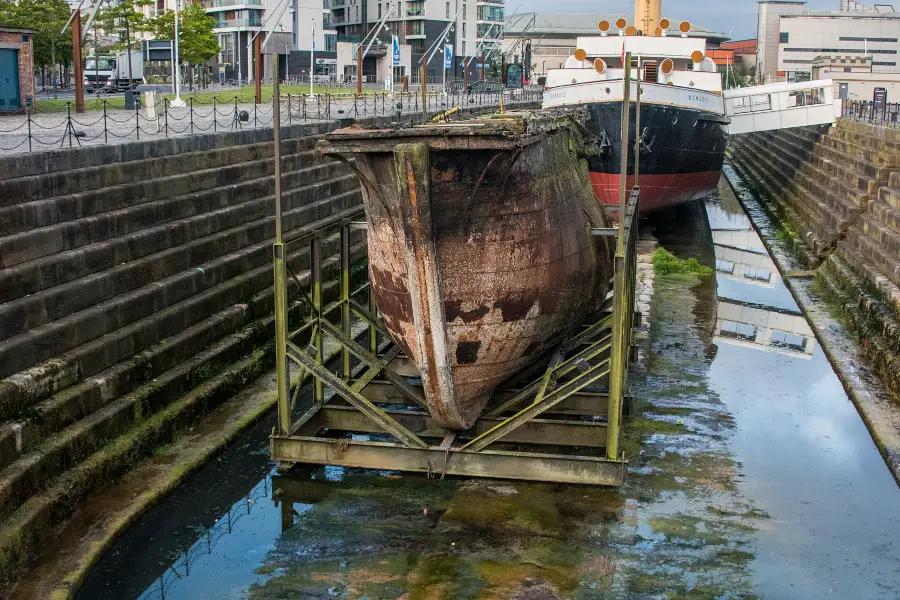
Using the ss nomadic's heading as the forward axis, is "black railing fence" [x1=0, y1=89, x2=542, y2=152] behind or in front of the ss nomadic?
in front

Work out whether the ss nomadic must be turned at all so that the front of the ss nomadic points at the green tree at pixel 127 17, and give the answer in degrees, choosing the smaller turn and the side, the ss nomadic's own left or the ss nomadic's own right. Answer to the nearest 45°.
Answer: approximately 135° to the ss nomadic's own right

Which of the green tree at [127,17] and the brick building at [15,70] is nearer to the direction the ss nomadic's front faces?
the brick building

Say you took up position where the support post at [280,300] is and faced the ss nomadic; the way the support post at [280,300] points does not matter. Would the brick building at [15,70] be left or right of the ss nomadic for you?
left

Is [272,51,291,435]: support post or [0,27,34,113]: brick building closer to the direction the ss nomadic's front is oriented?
the support post

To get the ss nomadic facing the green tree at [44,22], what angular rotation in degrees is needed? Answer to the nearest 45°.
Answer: approximately 135° to its right

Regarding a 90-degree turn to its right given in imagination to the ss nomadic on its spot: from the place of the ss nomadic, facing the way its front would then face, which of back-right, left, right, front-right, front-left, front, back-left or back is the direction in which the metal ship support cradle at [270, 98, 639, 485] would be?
left

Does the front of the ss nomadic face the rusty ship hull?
yes

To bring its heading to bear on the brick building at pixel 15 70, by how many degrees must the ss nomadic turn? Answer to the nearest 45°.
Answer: approximately 45° to its right
